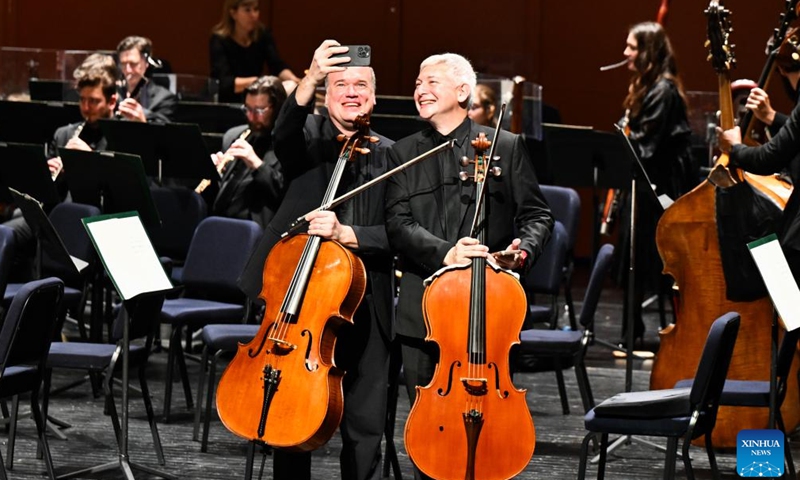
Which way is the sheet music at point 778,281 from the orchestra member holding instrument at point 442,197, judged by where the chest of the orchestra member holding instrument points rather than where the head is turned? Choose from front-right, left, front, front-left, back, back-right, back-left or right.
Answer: left

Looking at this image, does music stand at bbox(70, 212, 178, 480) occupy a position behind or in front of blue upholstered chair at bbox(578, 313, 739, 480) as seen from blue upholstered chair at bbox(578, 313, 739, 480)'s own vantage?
in front

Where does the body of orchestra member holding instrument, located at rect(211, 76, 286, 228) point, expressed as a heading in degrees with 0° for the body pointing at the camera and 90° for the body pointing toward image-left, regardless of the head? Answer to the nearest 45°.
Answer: approximately 45°

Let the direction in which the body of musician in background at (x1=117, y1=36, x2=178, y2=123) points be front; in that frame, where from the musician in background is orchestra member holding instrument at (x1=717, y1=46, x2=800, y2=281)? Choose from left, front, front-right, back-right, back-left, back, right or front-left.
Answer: left

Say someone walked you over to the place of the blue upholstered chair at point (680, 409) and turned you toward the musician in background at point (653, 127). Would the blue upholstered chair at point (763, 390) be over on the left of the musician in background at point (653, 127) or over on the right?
right

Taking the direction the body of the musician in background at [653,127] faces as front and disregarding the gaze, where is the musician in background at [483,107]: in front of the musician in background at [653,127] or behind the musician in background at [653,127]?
in front

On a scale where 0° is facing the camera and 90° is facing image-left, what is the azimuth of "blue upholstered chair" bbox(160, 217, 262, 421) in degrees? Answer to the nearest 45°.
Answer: approximately 45°

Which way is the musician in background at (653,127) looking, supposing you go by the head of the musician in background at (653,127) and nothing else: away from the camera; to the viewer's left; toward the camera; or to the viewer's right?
to the viewer's left
